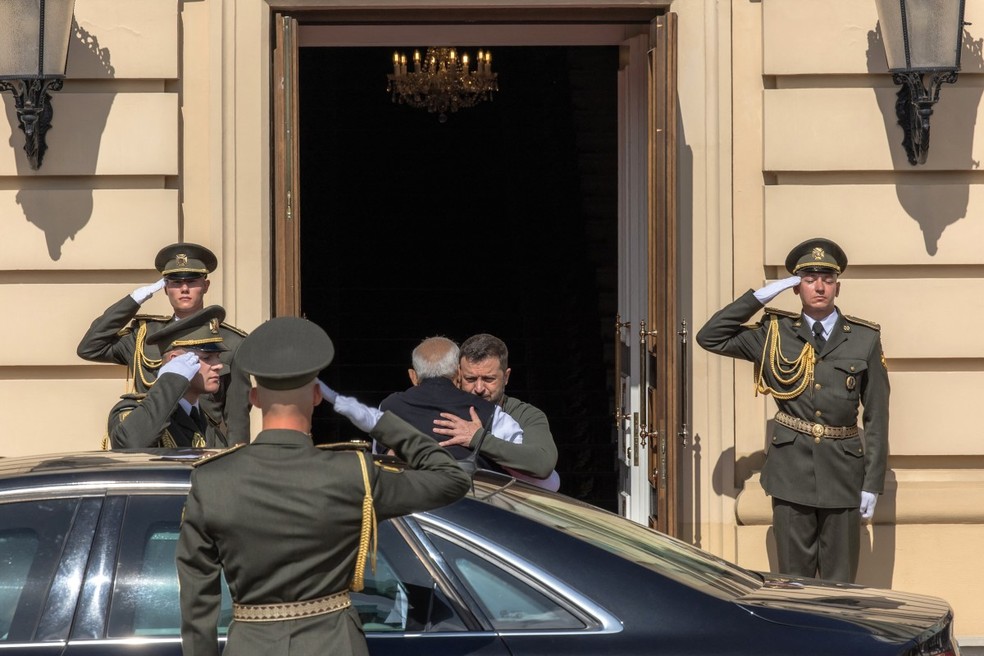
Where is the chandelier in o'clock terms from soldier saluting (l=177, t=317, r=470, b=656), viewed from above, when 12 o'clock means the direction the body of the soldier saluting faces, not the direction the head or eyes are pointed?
The chandelier is roughly at 12 o'clock from the soldier saluting.

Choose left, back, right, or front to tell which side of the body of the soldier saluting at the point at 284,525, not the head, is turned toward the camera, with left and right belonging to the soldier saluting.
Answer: back

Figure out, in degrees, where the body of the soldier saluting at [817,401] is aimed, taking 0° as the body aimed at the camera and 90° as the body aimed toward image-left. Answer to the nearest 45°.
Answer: approximately 0°

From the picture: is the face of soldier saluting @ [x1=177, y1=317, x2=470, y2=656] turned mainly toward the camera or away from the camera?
away from the camera

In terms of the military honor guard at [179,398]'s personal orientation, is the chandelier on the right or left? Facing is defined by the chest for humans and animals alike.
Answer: on their left

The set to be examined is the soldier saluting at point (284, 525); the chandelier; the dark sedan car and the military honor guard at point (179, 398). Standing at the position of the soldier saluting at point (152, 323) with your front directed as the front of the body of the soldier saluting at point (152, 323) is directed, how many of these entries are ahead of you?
3

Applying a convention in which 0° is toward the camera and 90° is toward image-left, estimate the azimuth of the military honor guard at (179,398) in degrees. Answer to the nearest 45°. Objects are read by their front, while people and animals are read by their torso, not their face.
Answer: approximately 315°
